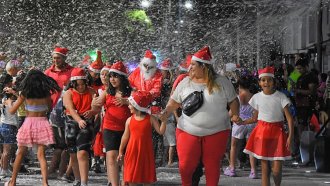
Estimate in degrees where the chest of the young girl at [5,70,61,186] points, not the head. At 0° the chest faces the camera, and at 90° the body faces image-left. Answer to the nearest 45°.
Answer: approximately 180°

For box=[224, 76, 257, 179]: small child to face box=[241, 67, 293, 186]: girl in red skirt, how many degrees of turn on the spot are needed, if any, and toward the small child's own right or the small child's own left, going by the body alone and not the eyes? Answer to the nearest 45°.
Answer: approximately 45° to the small child's own left

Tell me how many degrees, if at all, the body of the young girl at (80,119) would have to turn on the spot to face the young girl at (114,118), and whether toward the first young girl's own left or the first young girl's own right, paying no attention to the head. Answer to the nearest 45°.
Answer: approximately 45° to the first young girl's own left

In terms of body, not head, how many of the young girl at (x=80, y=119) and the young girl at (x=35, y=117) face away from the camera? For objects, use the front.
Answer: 1

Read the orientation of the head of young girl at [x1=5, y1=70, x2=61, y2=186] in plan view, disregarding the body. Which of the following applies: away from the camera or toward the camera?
away from the camera

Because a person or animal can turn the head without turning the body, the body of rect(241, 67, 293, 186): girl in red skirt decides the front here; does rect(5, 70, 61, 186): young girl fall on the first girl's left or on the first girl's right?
on the first girl's right
